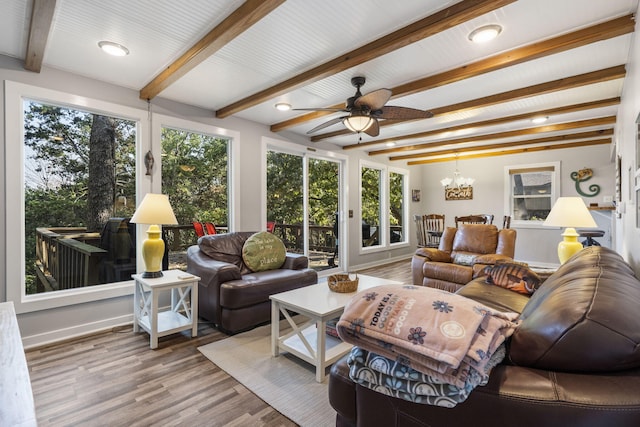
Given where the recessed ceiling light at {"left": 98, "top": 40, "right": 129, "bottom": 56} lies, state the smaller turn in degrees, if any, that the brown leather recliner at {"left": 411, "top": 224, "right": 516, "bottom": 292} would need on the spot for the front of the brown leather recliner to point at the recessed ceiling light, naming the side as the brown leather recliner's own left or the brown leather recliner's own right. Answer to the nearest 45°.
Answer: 0° — it already faces it

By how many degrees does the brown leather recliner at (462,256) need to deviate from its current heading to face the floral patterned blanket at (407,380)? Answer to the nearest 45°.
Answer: approximately 45° to its left

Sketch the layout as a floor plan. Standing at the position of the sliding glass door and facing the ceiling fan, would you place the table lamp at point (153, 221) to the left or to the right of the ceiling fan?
right

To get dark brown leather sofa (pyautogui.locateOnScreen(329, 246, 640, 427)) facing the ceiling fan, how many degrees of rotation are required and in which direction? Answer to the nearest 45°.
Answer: approximately 45° to its right

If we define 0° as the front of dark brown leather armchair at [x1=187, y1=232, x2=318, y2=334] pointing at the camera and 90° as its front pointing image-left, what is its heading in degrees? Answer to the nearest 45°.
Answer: approximately 315°

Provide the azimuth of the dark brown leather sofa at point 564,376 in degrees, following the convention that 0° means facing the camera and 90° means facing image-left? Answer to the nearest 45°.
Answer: approximately 90°

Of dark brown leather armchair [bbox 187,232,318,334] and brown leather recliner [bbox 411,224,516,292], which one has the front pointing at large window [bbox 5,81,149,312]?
the brown leather recliner

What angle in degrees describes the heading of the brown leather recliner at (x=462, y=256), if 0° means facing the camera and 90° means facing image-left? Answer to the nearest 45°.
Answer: approximately 45°

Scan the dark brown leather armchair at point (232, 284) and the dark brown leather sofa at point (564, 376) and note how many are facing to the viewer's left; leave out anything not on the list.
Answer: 1

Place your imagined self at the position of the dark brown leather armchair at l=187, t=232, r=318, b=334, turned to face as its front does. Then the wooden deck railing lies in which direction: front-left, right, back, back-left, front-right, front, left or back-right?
back-right

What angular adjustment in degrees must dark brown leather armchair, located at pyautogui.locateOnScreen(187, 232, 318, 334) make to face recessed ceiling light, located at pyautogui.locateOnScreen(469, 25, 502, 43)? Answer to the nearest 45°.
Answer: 0° — it already faces it
